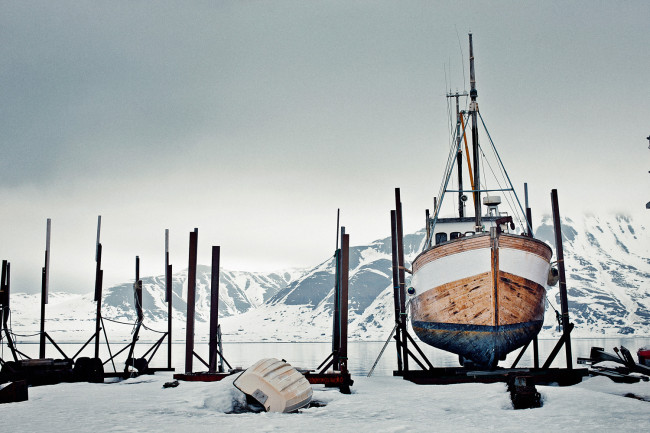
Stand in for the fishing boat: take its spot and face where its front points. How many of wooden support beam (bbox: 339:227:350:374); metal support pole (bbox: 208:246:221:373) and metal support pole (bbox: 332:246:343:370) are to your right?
3

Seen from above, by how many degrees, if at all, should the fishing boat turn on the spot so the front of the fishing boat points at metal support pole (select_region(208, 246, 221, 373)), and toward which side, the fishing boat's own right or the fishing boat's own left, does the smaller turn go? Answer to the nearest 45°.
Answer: approximately 90° to the fishing boat's own right

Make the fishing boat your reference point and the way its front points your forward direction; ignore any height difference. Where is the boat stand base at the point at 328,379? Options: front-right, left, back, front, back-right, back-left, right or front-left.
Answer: front-right

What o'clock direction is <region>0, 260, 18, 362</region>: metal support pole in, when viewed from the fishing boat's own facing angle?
The metal support pole is roughly at 3 o'clock from the fishing boat.

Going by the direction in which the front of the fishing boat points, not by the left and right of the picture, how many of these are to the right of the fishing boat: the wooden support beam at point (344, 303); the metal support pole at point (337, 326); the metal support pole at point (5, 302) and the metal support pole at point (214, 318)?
4

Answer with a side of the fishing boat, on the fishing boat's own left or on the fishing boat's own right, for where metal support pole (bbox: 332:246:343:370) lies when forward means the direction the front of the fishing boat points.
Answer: on the fishing boat's own right

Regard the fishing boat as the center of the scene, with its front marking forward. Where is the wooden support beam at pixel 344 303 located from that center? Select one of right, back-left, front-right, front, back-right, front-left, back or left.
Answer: right

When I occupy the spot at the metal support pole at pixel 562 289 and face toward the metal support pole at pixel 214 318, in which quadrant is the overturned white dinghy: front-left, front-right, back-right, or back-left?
front-left

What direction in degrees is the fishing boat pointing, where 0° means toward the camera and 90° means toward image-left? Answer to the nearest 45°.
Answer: approximately 0°

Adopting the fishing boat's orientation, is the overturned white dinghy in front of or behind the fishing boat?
in front

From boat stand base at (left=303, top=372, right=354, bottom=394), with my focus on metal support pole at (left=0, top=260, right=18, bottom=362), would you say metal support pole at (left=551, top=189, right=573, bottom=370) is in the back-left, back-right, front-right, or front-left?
back-right
